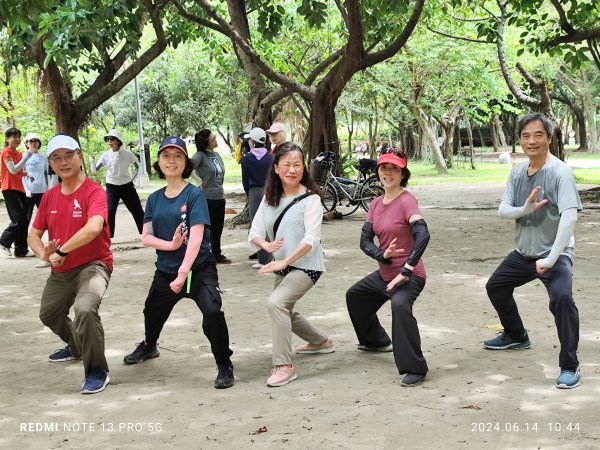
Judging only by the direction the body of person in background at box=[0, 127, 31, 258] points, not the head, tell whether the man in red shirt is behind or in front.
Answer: in front

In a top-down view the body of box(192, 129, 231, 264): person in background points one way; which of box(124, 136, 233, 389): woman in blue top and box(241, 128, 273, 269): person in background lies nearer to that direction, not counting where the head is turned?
the person in background

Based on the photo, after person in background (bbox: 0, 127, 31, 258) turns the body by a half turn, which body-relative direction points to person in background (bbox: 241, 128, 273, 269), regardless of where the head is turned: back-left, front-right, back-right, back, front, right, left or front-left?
back

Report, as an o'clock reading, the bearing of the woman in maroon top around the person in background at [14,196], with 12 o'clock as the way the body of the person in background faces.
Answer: The woman in maroon top is roughly at 1 o'clock from the person in background.

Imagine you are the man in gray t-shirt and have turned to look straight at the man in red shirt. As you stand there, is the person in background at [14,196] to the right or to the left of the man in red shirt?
right
